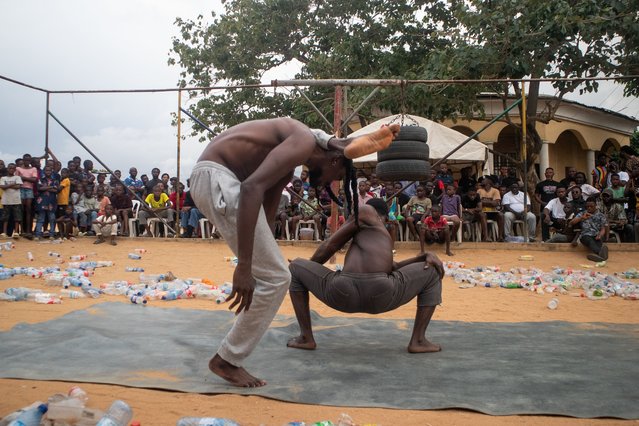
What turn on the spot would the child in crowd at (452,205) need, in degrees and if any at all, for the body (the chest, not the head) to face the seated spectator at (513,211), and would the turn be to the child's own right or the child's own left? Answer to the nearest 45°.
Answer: approximately 135° to the child's own left

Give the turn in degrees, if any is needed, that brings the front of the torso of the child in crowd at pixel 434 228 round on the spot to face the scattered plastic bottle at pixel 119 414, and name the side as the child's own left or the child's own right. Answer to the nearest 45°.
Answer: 0° — they already face it

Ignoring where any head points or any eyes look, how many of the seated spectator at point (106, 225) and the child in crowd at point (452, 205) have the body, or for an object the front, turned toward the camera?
2

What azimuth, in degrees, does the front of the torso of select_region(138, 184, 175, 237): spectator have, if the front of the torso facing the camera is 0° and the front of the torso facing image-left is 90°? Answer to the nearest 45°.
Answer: approximately 0°

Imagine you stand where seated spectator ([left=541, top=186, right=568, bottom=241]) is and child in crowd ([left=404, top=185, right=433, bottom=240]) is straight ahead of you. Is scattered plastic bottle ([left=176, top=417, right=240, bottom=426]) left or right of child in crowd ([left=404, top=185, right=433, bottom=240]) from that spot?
left
